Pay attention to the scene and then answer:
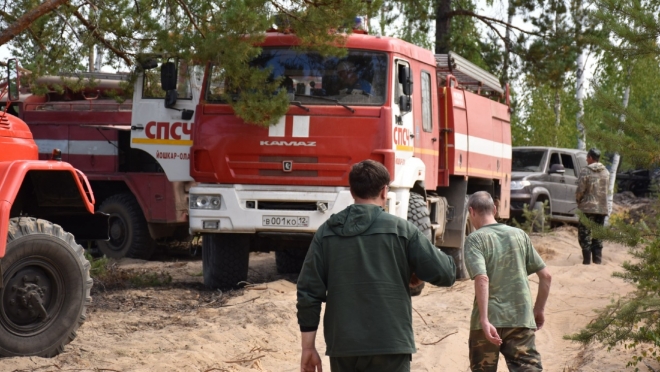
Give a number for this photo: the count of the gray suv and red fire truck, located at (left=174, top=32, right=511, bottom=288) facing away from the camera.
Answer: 0

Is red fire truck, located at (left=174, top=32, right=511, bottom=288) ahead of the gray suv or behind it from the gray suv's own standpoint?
ahead

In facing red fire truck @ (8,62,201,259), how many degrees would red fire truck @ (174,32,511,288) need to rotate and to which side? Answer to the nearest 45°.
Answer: approximately 90° to its right

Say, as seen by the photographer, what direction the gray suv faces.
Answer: facing the viewer and to the left of the viewer

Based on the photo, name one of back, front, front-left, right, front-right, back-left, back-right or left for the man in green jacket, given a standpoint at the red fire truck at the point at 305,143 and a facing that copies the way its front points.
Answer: front-left

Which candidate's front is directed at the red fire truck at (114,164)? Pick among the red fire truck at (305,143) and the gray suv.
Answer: the gray suv

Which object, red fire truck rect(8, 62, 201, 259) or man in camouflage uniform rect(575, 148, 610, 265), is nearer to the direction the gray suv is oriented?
the red fire truck

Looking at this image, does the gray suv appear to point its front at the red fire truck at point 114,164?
yes
